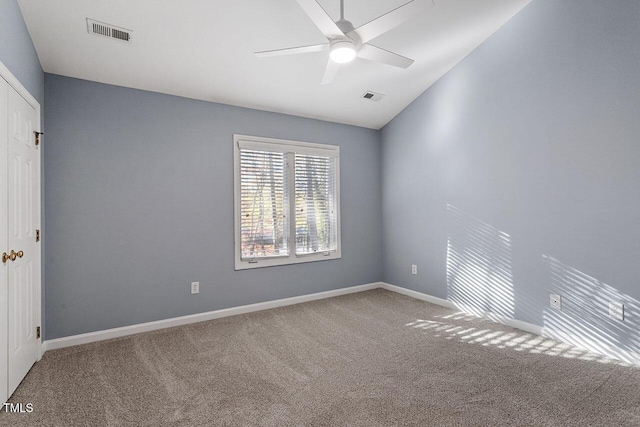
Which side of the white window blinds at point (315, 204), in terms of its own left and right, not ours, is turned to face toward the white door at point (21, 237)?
right

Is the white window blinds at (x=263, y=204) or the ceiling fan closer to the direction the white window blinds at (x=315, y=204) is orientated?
the ceiling fan

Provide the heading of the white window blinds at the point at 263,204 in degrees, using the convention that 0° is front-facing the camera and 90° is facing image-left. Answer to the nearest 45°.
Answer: approximately 315°

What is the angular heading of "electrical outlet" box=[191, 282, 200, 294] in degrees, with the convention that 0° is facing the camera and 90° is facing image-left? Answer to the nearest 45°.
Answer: approximately 0°

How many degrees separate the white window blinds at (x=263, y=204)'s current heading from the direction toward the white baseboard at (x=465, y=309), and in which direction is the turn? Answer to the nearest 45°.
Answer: approximately 45° to its left

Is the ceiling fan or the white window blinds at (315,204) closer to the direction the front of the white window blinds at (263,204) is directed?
the ceiling fan

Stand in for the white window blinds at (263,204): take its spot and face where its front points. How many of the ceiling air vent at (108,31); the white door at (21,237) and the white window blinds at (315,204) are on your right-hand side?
2

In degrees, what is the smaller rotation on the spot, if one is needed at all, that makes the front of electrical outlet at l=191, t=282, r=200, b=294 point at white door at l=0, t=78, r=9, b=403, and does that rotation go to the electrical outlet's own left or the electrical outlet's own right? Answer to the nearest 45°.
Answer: approximately 45° to the electrical outlet's own right

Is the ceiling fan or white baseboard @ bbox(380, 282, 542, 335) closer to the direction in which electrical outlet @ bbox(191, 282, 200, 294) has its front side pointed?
the ceiling fan
